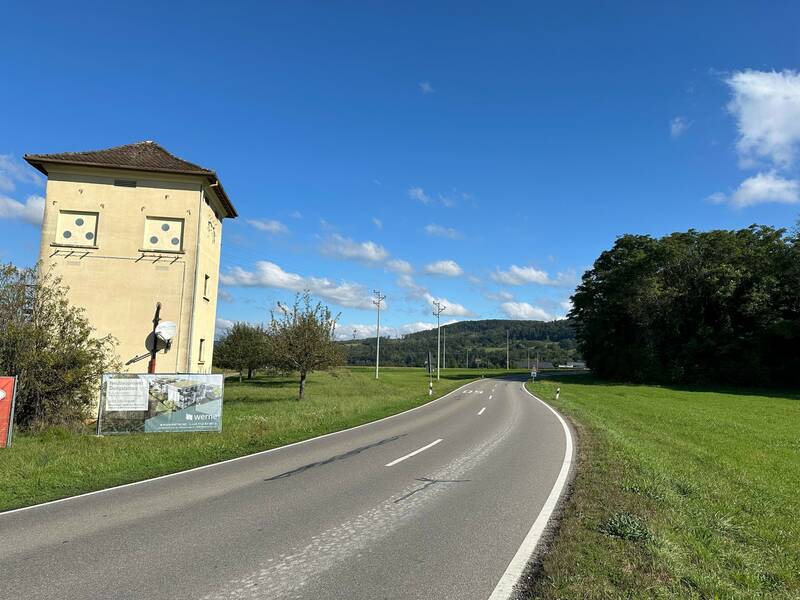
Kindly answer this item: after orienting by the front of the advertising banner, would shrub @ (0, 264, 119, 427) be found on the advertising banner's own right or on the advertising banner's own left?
on the advertising banner's own right

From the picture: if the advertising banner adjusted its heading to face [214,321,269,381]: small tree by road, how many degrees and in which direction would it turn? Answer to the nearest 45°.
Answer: approximately 180°

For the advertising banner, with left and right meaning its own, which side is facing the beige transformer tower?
back

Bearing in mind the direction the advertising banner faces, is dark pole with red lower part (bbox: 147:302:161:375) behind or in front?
behind

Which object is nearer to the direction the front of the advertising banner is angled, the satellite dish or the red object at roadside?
the red object at roadside

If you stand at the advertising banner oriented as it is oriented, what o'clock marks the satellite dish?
The satellite dish is roughly at 6 o'clock from the advertising banner.

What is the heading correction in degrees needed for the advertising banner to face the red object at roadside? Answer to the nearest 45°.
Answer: approximately 90° to its right

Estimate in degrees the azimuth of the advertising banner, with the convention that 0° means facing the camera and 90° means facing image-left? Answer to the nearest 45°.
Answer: approximately 0°
